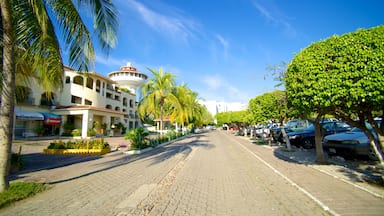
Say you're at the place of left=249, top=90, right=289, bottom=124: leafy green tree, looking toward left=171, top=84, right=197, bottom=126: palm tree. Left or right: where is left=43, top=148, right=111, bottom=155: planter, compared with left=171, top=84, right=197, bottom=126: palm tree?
left

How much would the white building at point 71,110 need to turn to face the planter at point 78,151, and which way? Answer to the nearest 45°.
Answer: approximately 45° to its right

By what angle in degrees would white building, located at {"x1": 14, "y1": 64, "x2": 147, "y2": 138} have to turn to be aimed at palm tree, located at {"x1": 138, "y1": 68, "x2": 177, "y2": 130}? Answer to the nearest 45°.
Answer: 0° — it already faces it

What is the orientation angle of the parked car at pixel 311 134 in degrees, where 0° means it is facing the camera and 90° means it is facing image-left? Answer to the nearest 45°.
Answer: approximately 45°

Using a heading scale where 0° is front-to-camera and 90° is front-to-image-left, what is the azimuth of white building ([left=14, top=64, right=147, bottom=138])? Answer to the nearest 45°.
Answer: approximately 315°

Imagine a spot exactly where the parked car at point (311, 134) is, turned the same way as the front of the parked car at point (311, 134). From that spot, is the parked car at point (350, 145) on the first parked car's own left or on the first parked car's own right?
on the first parked car's own left

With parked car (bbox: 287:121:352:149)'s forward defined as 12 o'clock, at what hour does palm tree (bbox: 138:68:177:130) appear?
The palm tree is roughly at 1 o'clock from the parked car.

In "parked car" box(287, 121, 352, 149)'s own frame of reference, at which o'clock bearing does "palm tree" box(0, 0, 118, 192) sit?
The palm tree is roughly at 11 o'clock from the parked car.
